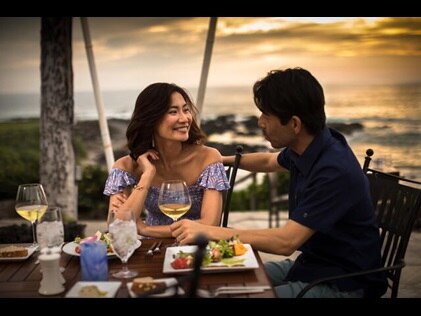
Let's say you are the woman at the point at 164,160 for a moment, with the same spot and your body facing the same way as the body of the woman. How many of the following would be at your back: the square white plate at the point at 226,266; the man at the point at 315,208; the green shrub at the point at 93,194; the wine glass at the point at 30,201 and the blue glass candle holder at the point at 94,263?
1

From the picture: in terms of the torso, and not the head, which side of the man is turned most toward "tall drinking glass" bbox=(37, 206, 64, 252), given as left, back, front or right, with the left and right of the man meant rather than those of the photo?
front

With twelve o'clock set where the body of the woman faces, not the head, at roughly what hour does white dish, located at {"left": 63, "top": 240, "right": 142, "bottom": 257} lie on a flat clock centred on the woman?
The white dish is roughly at 1 o'clock from the woman.

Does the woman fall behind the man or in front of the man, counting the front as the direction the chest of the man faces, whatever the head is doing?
in front

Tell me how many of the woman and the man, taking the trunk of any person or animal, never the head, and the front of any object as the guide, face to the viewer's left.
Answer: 1

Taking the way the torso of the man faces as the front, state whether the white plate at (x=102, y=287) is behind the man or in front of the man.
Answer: in front

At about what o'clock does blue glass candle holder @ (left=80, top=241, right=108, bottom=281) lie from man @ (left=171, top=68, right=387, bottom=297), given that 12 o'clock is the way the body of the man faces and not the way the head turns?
The blue glass candle holder is roughly at 11 o'clock from the man.

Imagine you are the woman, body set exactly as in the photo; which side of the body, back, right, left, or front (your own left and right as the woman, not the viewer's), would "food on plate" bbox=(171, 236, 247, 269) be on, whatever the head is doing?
front

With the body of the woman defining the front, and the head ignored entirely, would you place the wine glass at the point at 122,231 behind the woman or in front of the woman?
in front

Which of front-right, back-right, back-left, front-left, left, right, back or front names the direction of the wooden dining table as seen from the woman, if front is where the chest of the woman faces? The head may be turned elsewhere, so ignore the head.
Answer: front

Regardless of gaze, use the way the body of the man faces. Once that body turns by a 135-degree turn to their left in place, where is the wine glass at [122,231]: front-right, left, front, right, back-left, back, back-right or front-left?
right

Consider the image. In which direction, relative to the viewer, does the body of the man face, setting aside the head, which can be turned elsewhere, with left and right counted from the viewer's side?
facing to the left of the viewer

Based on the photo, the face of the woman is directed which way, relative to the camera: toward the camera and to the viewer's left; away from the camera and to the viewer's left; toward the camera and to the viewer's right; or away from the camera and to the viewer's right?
toward the camera and to the viewer's right

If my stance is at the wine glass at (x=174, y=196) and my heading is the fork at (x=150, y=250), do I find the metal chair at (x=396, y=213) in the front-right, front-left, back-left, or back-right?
back-left

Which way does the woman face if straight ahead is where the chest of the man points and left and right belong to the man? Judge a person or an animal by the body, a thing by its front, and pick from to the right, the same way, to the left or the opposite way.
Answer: to the left

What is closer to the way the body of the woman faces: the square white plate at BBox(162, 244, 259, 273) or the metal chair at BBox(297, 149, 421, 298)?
the square white plate

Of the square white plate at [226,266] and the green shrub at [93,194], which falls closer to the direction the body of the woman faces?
the square white plate

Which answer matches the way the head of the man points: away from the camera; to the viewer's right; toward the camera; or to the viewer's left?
to the viewer's left

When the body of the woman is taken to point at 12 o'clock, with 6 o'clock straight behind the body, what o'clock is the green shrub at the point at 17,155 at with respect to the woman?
The green shrub is roughly at 5 o'clock from the woman.
